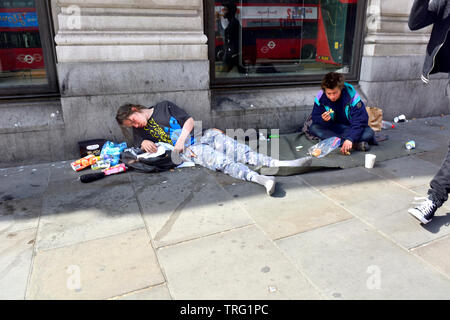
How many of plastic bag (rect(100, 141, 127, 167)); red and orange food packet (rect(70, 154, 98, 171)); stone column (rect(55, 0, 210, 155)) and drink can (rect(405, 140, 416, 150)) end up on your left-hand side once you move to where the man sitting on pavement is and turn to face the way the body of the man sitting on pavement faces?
1

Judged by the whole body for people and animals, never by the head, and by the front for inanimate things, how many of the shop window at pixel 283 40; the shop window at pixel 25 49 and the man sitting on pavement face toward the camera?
3

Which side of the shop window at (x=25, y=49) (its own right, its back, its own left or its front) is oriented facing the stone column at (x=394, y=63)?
left

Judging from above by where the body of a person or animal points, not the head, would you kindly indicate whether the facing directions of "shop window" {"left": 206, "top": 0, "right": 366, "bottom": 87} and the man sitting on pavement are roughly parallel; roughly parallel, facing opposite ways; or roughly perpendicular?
roughly parallel

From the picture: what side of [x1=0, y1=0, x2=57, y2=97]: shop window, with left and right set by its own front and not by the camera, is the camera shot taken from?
front

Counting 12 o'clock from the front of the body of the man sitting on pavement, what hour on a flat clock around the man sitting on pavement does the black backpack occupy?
The black backpack is roughly at 2 o'clock from the man sitting on pavement.

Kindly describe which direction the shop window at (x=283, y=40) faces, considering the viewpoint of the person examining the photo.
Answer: facing the viewer

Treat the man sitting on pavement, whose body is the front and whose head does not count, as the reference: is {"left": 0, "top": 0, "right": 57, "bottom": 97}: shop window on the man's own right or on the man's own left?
on the man's own right

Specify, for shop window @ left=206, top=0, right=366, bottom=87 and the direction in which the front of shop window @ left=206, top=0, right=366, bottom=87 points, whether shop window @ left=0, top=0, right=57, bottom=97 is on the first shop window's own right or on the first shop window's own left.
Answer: on the first shop window's own right

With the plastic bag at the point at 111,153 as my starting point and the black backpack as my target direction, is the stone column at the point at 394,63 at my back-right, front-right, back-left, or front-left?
front-left
